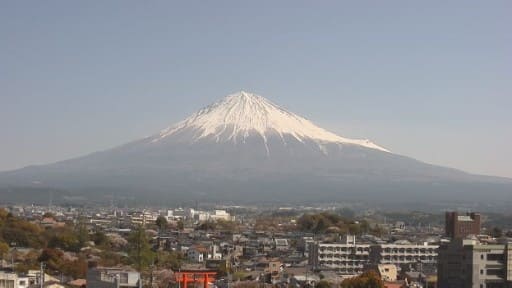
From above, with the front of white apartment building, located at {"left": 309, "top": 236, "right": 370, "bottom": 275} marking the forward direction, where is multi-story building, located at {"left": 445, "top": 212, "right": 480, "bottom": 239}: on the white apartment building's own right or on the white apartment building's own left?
on the white apartment building's own left

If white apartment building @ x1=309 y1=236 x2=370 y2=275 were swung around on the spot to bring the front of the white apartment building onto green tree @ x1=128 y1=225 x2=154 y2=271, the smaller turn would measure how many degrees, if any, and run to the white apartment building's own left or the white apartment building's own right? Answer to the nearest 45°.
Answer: approximately 45° to the white apartment building's own right

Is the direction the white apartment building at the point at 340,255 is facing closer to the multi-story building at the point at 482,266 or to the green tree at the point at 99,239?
the multi-story building

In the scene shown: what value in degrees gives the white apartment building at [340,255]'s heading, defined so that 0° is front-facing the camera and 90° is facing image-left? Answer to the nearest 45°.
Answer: approximately 0°

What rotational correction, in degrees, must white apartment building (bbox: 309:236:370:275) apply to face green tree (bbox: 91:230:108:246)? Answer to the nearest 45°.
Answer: approximately 90° to its right
